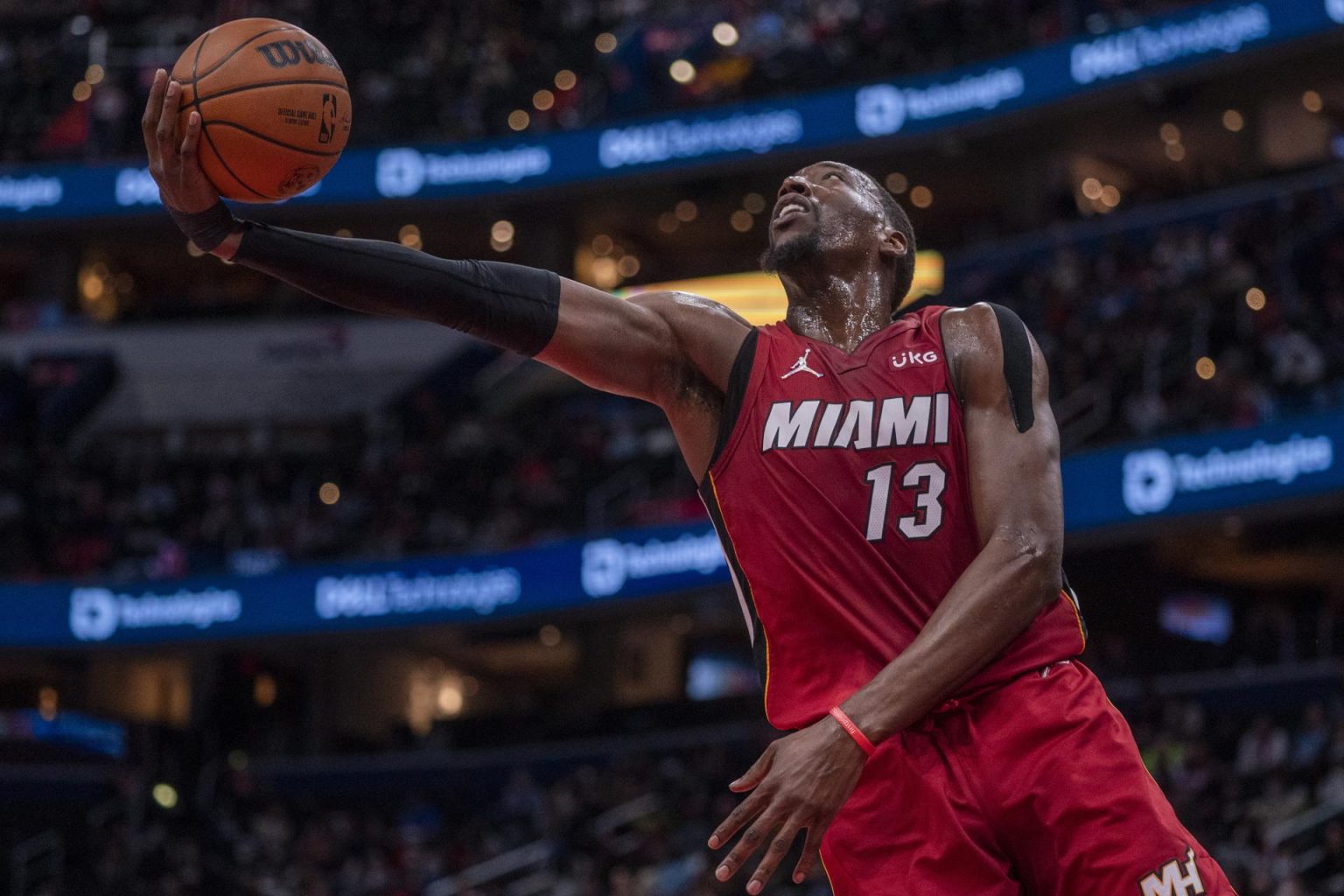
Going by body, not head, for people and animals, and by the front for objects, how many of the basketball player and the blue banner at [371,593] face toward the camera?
2

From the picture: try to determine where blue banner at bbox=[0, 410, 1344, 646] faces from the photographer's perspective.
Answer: facing the viewer

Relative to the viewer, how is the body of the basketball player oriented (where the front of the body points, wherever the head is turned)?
toward the camera

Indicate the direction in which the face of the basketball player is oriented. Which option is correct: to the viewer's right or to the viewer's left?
to the viewer's left

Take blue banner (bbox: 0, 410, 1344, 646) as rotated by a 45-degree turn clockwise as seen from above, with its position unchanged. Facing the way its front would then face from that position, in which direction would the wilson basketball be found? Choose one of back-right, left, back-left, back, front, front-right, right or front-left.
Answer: front-left

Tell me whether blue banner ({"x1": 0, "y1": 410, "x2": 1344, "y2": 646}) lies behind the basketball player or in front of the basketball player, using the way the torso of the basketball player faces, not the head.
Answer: behind

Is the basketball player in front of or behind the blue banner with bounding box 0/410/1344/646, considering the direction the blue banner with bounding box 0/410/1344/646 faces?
in front
